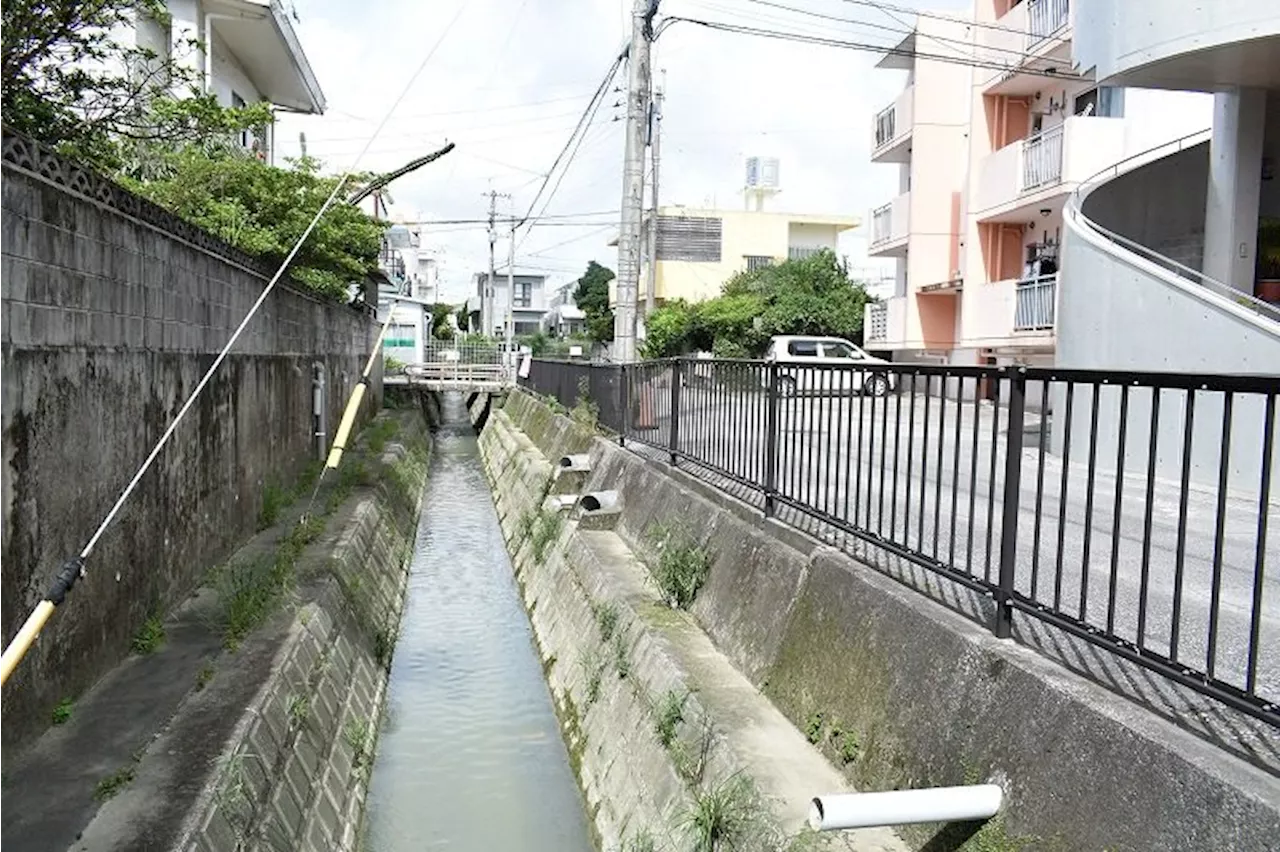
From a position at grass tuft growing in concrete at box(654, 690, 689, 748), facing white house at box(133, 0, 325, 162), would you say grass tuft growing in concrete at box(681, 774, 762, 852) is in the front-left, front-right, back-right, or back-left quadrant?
back-left

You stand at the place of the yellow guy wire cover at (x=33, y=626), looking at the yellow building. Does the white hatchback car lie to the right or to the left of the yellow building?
right

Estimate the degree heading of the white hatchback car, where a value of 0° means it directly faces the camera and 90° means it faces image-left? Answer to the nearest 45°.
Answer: approximately 270°

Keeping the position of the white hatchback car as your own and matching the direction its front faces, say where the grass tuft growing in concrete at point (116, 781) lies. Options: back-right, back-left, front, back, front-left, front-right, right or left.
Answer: back-right

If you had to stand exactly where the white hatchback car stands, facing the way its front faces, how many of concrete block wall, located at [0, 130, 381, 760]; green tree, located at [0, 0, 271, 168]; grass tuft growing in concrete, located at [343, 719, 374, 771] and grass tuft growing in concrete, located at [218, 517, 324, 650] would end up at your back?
4

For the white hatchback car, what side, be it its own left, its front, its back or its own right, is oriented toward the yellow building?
left

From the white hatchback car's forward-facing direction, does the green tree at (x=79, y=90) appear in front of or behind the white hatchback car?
behind
